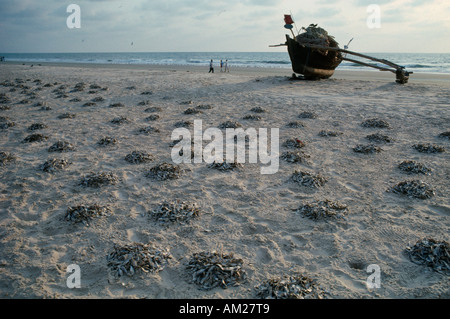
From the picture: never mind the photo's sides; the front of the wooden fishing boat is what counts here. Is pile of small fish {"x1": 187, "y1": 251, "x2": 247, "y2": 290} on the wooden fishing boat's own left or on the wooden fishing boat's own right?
on the wooden fishing boat's own left

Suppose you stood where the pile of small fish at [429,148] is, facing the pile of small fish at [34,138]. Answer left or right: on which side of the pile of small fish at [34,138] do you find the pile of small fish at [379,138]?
right
